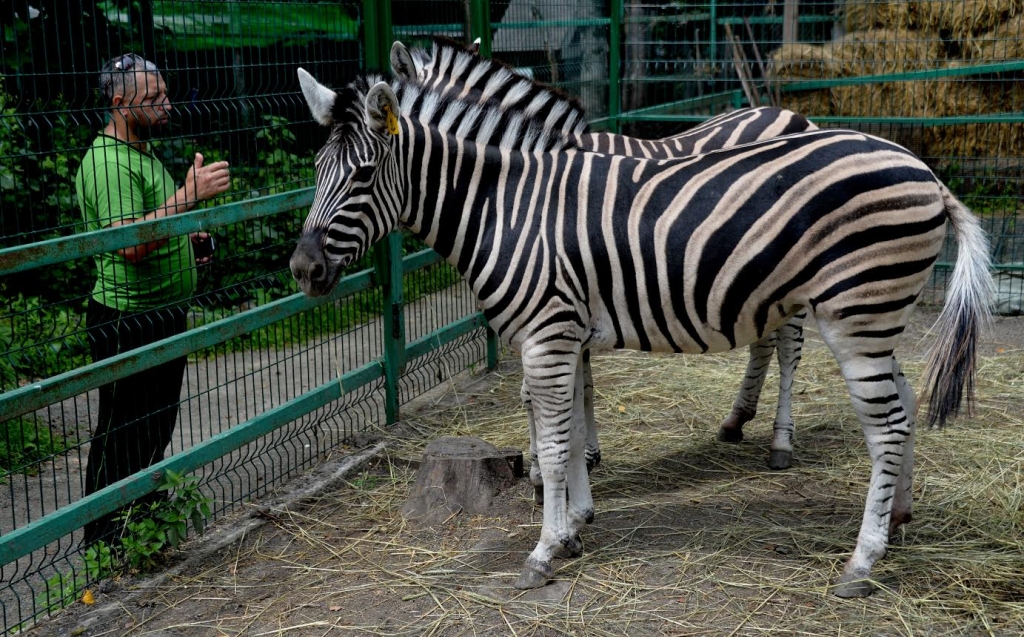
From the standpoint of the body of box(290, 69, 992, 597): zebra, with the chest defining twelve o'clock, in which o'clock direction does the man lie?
The man is roughly at 12 o'clock from the zebra.

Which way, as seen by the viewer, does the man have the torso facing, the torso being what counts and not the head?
to the viewer's right

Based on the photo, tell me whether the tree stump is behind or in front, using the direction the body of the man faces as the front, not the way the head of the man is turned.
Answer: in front

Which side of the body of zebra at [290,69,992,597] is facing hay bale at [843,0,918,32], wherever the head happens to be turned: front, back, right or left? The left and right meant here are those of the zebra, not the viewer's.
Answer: right

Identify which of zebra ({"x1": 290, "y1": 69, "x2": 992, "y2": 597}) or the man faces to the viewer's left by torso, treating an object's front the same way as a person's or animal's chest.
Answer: the zebra

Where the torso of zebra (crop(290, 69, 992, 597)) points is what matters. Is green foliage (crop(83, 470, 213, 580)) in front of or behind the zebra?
in front

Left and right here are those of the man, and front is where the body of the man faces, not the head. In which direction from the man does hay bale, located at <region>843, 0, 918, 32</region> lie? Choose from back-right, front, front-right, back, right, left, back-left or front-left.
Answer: front-left

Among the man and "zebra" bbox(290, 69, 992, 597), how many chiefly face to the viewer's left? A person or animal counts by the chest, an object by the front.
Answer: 1

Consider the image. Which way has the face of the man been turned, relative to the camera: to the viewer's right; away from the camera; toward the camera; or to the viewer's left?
to the viewer's right

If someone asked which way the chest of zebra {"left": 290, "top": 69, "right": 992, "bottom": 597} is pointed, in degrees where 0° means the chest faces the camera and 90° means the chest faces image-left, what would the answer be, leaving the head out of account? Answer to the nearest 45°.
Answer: approximately 90°

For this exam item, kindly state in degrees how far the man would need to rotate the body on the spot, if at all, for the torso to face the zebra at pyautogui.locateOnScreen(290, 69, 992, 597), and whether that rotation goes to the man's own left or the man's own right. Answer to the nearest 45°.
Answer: approximately 45° to the man's own right

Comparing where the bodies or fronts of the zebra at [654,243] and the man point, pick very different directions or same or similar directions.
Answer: very different directions

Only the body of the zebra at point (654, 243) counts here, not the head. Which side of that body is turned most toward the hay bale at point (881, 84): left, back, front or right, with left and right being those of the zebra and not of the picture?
right
